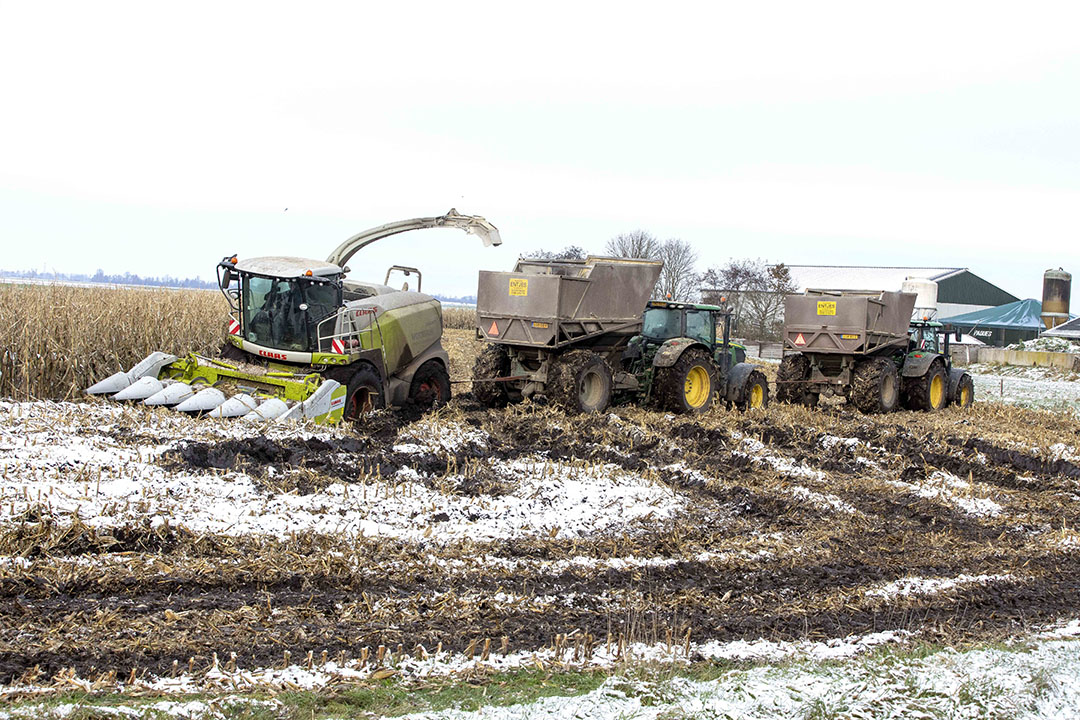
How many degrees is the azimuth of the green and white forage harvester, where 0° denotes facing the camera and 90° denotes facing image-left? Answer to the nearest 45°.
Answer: approximately 45°

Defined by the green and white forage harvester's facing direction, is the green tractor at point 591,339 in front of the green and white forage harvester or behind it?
behind

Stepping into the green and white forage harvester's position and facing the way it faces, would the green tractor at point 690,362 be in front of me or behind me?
behind
